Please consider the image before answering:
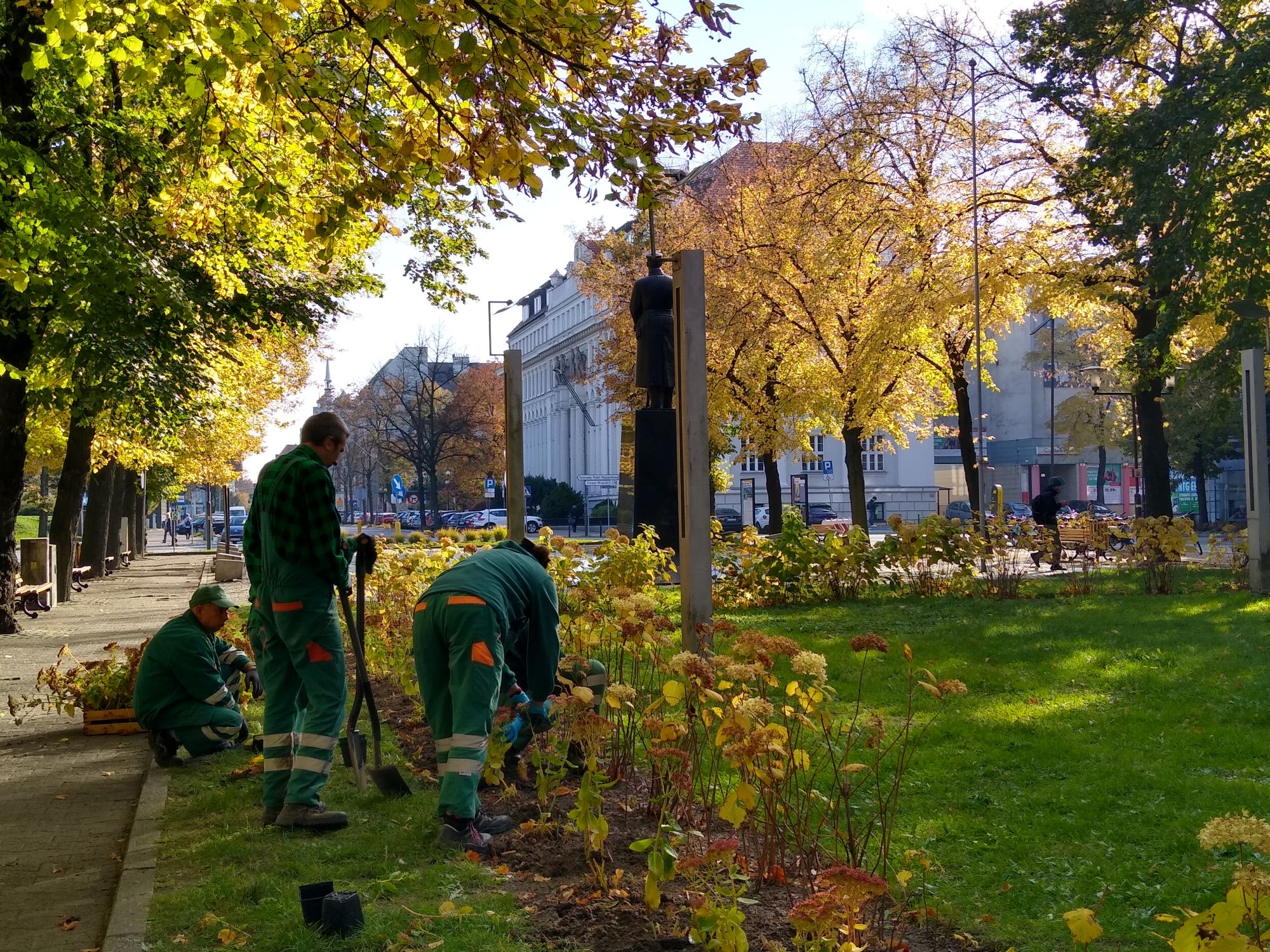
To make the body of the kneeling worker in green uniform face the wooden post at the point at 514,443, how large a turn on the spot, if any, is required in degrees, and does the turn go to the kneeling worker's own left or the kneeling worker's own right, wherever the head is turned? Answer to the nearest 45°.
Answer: approximately 45° to the kneeling worker's own left

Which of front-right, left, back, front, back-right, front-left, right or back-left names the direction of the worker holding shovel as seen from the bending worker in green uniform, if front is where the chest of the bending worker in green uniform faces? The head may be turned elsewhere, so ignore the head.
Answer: left

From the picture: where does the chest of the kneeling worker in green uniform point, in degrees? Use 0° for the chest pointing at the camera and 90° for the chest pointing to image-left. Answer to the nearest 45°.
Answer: approximately 270°

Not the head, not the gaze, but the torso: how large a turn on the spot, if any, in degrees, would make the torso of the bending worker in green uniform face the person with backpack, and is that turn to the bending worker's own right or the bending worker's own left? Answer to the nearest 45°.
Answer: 0° — they already face them

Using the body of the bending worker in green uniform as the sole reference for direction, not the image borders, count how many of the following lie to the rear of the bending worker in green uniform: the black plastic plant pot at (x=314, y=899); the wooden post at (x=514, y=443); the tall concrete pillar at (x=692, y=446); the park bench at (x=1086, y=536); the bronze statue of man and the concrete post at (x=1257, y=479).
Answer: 1

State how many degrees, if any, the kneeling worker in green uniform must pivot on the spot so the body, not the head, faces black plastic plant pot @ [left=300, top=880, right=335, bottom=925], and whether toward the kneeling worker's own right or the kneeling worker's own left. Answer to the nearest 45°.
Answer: approximately 90° to the kneeling worker's own right

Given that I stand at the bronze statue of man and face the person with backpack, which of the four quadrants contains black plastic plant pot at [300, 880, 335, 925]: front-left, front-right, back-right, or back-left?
back-right

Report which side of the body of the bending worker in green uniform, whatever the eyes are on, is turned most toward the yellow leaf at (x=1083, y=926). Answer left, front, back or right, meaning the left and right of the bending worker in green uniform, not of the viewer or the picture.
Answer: right

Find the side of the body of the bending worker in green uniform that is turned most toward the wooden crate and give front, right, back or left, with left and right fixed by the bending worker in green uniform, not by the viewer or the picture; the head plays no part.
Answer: left
